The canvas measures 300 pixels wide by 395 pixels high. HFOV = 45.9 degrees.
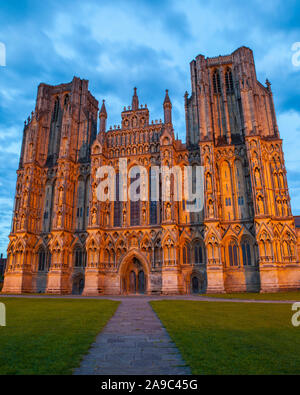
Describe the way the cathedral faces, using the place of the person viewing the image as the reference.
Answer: facing the viewer
